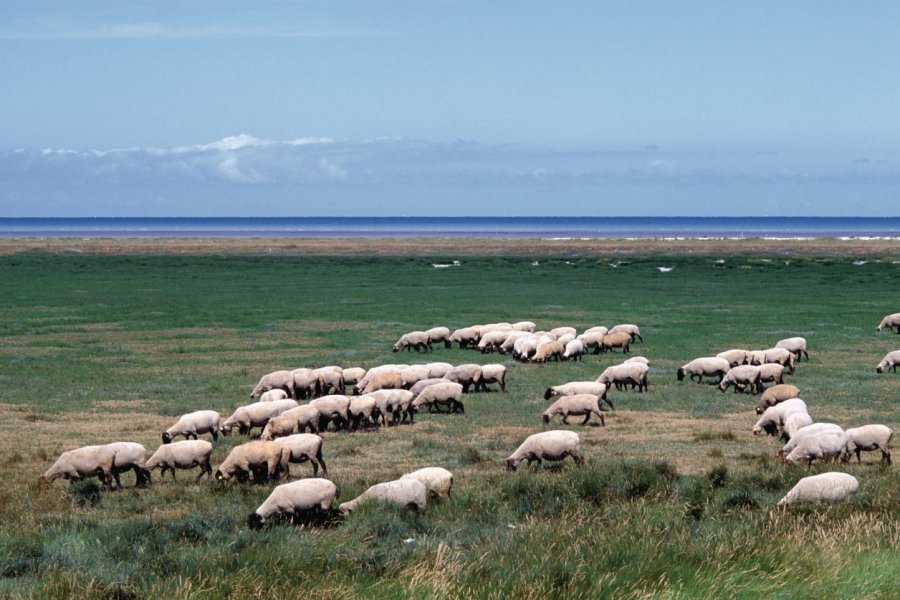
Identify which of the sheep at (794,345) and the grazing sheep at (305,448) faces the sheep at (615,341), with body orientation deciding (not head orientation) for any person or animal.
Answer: the sheep at (794,345)

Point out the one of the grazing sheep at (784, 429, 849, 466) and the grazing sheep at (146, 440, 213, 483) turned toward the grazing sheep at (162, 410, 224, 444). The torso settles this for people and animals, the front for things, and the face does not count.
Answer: the grazing sheep at (784, 429, 849, 466)

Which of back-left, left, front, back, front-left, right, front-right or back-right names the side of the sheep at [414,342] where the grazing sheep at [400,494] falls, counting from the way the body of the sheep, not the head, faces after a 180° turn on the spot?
right

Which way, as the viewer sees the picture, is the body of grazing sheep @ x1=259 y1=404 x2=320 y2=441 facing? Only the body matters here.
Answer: to the viewer's left

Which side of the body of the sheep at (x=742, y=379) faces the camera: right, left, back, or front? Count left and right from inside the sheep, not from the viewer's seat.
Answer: left

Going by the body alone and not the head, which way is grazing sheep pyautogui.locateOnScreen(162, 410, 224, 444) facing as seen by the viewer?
to the viewer's left

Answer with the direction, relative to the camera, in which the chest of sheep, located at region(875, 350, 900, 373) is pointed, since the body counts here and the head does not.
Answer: to the viewer's left

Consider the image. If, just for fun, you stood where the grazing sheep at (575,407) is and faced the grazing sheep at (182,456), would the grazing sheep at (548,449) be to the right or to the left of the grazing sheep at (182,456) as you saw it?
left

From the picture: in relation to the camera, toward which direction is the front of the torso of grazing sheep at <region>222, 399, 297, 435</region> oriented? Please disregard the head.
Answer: to the viewer's left

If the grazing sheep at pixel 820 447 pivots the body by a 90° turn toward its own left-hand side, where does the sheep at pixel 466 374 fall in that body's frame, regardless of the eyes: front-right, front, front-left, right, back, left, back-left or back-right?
back-right

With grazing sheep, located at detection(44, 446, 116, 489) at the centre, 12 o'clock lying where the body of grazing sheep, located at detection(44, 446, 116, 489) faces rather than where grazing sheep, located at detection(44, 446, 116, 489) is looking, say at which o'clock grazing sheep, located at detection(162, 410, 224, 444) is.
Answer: grazing sheep, located at detection(162, 410, 224, 444) is roughly at 4 o'clock from grazing sheep, located at detection(44, 446, 116, 489).

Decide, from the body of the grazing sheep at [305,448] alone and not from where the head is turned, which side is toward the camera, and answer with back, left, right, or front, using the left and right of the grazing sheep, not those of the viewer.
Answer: left
